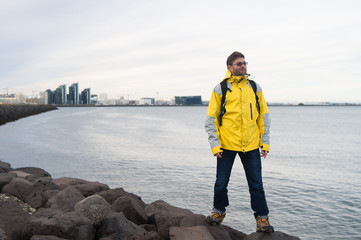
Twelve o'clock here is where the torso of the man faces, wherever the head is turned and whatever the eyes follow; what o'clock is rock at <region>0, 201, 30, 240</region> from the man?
The rock is roughly at 3 o'clock from the man.

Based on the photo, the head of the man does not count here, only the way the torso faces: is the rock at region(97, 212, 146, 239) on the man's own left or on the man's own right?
on the man's own right

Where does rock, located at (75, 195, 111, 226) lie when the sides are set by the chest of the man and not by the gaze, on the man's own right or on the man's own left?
on the man's own right

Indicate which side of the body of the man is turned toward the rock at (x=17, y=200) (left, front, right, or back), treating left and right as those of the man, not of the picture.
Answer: right

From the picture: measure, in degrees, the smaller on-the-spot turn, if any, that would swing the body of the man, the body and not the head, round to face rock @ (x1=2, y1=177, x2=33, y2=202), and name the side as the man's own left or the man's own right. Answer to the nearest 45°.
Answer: approximately 90° to the man's own right

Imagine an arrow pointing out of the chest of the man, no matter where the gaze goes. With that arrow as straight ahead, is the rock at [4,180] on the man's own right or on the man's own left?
on the man's own right

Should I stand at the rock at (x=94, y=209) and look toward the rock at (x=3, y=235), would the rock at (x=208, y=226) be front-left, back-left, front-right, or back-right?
back-left

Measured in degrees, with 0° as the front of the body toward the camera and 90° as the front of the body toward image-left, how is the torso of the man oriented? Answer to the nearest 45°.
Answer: approximately 0°

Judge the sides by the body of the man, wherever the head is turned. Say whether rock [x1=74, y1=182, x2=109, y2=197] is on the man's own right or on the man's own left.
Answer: on the man's own right
